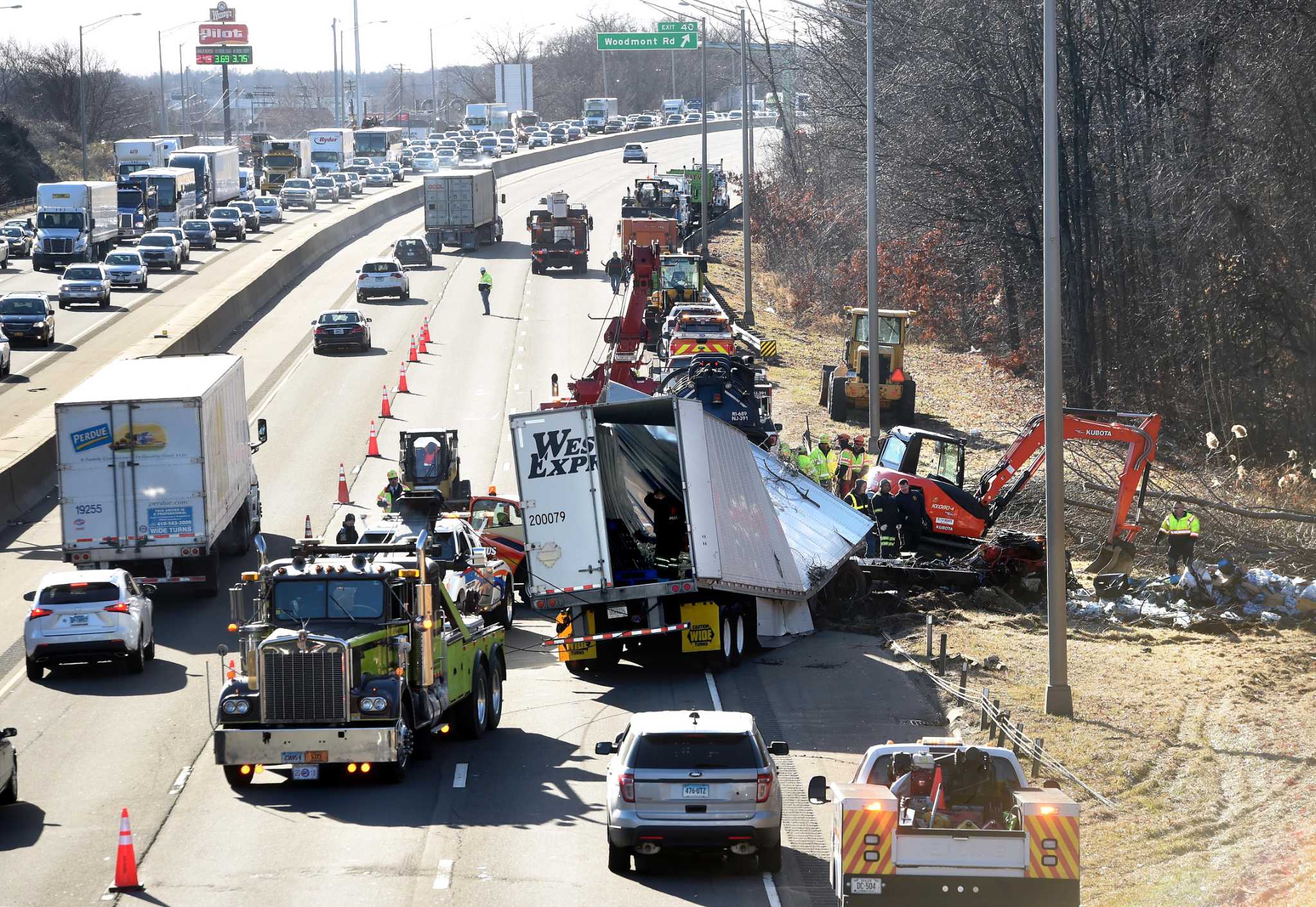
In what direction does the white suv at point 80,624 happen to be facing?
away from the camera

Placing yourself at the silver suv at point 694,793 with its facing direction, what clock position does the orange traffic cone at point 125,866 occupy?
The orange traffic cone is roughly at 9 o'clock from the silver suv.

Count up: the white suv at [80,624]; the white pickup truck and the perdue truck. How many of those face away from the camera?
3

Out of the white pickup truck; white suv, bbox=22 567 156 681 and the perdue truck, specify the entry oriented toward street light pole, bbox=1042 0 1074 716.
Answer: the white pickup truck

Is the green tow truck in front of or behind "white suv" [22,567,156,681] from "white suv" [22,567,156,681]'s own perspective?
behind

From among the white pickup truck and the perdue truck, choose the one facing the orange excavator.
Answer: the white pickup truck

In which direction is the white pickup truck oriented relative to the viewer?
away from the camera

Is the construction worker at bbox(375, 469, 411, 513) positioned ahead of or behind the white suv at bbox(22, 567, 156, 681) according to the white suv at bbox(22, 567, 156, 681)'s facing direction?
ahead

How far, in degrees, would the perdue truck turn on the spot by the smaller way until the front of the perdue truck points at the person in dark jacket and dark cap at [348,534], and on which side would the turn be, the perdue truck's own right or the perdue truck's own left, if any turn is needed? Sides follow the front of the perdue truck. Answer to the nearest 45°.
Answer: approximately 135° to the perdue truck's own right

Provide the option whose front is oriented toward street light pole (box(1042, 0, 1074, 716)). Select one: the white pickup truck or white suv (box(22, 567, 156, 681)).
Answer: the white pickup truck

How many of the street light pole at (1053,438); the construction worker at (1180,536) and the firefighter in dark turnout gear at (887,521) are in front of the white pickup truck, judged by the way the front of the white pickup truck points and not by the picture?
3

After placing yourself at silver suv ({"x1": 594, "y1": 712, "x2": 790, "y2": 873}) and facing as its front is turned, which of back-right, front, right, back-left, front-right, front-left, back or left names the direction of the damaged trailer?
front

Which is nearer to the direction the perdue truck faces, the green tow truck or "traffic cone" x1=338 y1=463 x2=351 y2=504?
the traffic cone

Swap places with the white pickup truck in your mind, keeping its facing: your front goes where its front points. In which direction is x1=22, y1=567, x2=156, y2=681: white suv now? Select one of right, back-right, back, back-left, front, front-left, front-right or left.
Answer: front-left

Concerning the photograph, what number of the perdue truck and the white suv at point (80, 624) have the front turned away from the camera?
2

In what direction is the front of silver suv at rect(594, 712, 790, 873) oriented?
away from the camera

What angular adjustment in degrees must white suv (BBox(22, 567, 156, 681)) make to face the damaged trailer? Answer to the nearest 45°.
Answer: approximately 90° to its right

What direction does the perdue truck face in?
away from the camera

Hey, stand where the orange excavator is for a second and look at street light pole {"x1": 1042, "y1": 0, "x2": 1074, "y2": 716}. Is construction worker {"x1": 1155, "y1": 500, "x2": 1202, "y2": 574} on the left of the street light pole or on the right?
left
